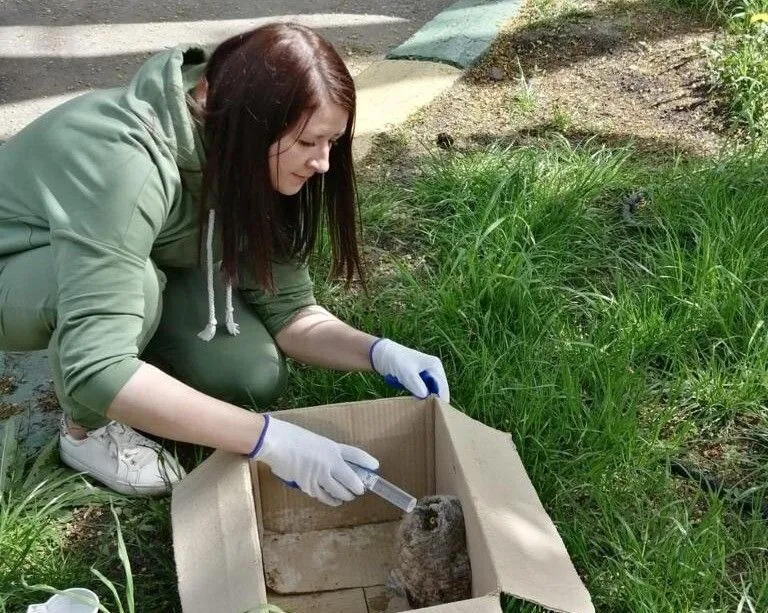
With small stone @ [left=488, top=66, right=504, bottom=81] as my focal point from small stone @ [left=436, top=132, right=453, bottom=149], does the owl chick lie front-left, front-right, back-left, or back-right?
back-right

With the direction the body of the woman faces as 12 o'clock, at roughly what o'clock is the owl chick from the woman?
The owl chick is roughly at 12 o'clock from the woman.

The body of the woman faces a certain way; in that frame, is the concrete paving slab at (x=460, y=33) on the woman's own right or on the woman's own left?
on the woman's own left

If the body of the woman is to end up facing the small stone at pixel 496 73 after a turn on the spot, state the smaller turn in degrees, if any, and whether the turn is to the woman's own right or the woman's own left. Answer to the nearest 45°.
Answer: approximately 90° to the woman's own left

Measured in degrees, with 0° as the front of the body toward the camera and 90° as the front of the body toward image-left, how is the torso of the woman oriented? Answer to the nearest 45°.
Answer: approximately 315°

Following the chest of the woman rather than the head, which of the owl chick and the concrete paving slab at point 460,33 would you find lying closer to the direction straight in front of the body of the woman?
the owl chick

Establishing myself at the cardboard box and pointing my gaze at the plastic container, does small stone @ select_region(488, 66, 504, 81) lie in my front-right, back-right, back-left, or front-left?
back-right

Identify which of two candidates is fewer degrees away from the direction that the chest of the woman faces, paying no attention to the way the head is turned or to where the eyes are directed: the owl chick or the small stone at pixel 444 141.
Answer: the owl chick
